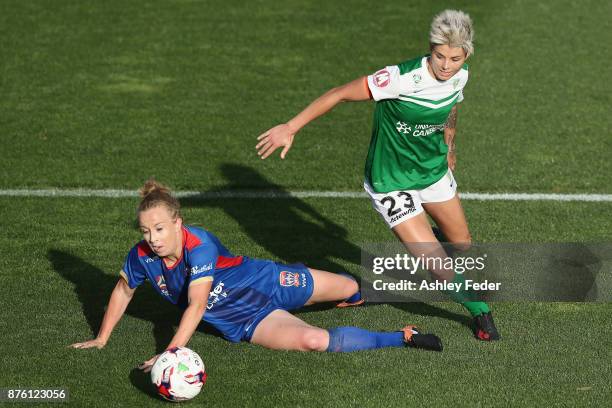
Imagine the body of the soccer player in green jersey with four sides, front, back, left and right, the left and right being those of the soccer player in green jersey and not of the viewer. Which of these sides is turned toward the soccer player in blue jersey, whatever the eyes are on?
right
